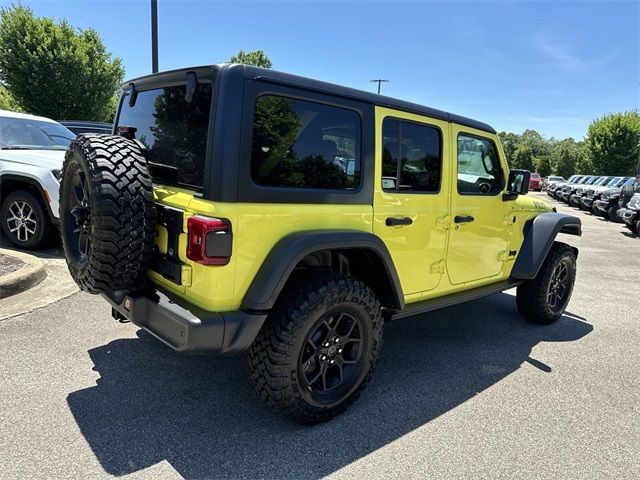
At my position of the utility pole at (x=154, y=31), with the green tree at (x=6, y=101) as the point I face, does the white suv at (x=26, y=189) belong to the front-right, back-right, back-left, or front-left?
back-left

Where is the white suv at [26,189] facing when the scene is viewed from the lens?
facing the viewer and to the right of the viewer

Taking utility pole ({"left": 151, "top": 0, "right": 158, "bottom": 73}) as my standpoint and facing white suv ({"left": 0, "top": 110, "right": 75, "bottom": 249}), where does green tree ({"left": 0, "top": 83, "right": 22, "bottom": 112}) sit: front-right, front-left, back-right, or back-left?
back-right

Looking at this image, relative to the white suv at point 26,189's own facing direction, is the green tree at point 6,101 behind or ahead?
behind

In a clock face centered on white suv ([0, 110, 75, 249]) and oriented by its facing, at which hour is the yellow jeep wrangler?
The yellow jeep wrangler is roughly at 1 o'clock from the white suv.

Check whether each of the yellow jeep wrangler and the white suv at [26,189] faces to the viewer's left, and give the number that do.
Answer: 0

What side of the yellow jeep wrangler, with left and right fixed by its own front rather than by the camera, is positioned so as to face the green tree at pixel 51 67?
left

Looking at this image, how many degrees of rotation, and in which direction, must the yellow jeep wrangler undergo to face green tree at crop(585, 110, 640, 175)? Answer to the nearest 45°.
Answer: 0° — it already faces it

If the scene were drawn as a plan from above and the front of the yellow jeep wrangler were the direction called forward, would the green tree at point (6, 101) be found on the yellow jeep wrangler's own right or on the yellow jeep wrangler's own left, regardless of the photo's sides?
on the yellow jeep wrangler's own left

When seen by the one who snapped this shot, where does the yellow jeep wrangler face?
facing away from the viewer and to the right of the viewer
